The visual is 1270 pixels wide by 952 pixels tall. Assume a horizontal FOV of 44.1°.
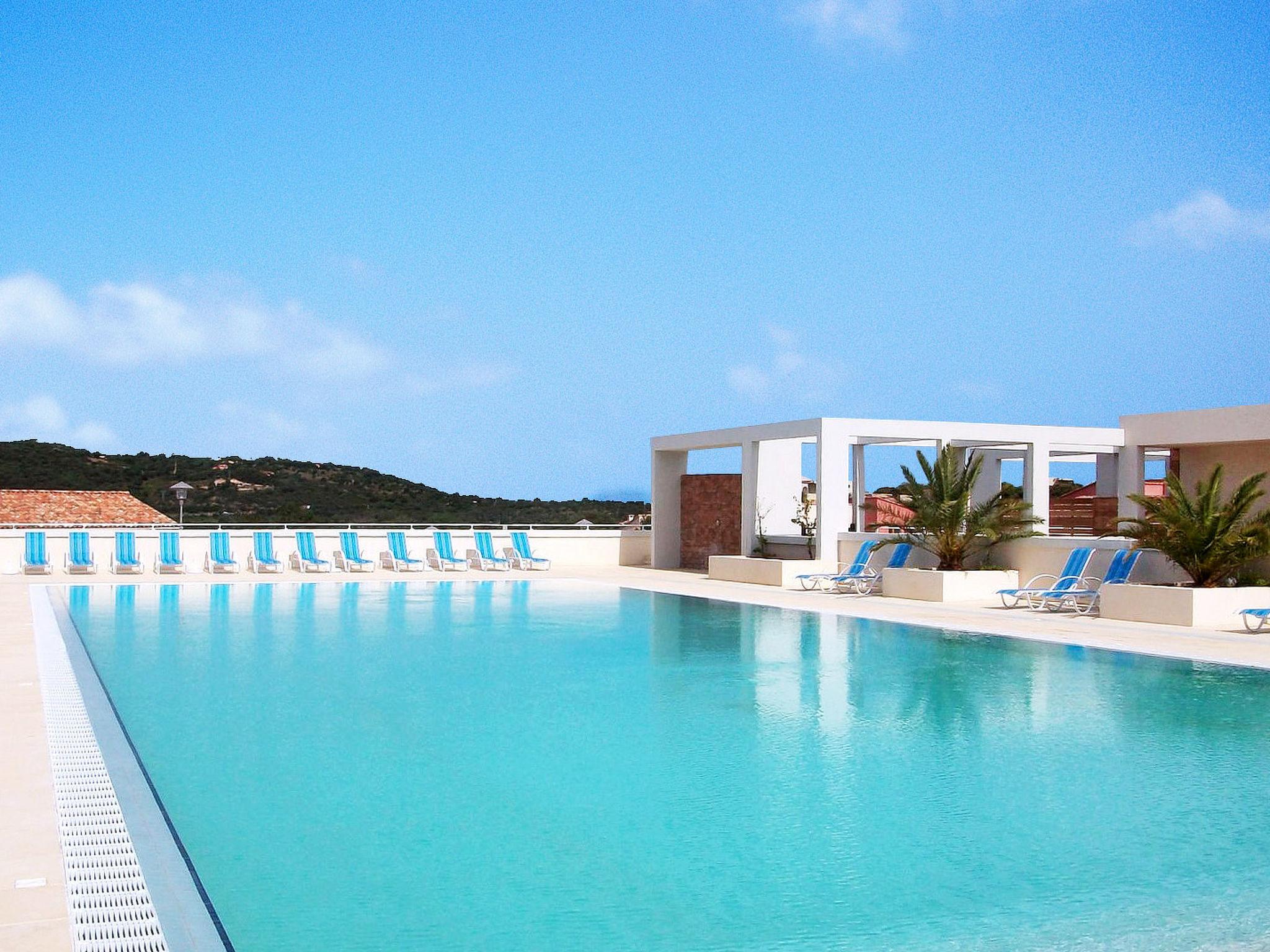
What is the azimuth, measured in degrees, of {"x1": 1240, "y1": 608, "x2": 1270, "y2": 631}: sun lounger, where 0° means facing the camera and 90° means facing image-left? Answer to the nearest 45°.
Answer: approximately 90°

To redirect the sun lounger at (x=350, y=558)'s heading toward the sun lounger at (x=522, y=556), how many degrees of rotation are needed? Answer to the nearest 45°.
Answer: approximately 45° to its left

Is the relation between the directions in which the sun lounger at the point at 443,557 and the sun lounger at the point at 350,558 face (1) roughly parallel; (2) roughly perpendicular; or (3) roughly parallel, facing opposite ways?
roughly parallel

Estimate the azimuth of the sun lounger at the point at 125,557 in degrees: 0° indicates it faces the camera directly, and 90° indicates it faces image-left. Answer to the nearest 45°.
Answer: approximately 0°

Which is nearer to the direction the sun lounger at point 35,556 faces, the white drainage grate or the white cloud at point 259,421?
the white drainage grate

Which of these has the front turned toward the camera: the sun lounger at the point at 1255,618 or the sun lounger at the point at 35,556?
the sun lounger at the point at 35,556

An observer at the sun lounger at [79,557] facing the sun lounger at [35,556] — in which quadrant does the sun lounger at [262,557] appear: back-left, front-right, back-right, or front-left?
back-right

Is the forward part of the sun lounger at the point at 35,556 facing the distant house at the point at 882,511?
no

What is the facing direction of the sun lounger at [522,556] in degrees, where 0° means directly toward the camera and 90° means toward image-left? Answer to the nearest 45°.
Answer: approximately 315°

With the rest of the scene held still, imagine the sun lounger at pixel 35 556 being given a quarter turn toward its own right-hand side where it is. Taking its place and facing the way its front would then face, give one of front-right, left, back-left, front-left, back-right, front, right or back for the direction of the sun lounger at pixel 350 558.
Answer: back

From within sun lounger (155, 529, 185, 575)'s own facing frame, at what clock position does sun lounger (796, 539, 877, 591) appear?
sun lounger (796, 539, 877, 591) is roughly at 10 o'clock from sun lounger (155, 529, 185, 575).

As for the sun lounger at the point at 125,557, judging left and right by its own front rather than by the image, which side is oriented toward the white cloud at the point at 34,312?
back

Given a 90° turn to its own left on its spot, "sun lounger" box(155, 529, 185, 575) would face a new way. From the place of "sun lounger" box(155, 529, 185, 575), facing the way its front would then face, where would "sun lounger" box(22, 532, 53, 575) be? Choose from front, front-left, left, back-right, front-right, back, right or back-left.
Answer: back

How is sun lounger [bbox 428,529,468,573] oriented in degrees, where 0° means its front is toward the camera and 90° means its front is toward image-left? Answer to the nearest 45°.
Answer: approximately 315°

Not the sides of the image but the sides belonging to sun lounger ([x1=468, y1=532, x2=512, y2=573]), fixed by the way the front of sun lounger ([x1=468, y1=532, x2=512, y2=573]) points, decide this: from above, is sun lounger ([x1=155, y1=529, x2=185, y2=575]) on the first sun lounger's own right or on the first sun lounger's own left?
on the first sun lounger's own right

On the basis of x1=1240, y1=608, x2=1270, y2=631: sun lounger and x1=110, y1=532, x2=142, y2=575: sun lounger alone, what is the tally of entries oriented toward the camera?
1

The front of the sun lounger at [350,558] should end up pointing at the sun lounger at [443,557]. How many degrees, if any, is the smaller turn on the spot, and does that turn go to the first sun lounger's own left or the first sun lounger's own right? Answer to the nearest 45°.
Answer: approximately 45° to the first sun lounger's own left

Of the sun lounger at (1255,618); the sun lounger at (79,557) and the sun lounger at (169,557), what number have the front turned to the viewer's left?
1

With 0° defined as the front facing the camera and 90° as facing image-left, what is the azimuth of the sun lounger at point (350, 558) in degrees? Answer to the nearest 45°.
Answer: approximately 315°
